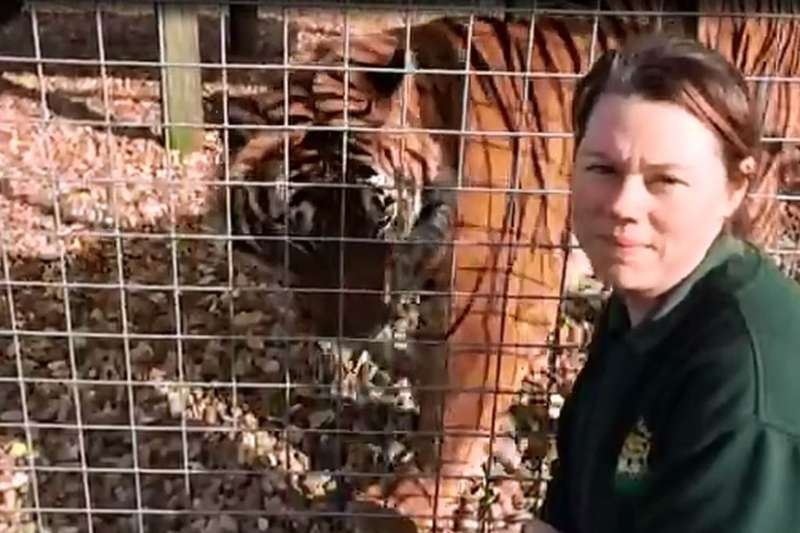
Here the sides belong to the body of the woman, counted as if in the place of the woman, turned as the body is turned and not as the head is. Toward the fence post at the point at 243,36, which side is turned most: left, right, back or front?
right

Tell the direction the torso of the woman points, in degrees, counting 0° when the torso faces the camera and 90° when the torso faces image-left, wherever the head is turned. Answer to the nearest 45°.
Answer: approximately 45°

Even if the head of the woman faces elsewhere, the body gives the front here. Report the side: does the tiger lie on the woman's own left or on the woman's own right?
on the woman's own right

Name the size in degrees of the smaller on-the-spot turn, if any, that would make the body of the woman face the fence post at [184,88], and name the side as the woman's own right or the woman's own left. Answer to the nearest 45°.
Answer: approximately 90° to the woman's own right
